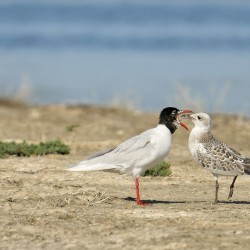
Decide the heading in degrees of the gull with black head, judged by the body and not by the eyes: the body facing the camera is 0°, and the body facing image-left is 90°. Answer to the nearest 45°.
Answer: approximately 270°

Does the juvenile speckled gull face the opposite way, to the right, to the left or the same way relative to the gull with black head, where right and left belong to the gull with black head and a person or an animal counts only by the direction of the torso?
the opposite way

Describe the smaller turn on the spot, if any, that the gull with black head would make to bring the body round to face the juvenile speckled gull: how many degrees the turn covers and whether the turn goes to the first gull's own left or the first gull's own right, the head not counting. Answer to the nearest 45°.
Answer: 0° — it already faces it

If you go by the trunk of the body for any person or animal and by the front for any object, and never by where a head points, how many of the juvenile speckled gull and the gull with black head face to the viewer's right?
1

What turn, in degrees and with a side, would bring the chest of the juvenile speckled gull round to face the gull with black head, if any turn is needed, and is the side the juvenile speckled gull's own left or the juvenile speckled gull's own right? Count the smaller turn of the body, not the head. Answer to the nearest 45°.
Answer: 0° — it already faces it

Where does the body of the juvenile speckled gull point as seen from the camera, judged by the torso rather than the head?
to the viewer's left
